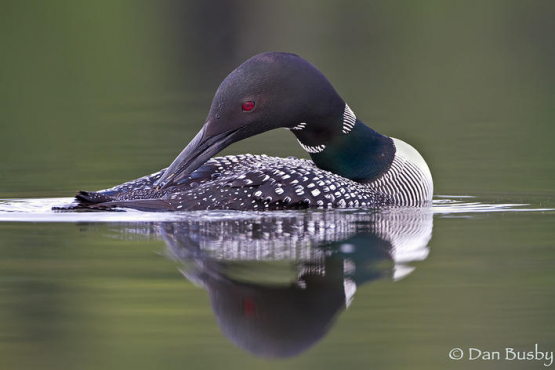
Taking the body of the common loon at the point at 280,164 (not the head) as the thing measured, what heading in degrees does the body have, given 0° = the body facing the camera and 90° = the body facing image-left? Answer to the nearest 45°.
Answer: approximately 270°
